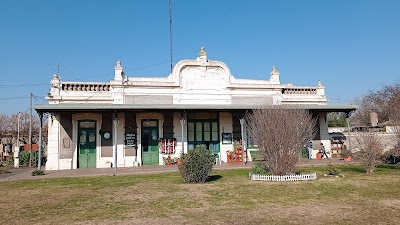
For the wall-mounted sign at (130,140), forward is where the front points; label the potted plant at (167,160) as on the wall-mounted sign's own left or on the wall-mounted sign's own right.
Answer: on the wall-mounted sign's own left

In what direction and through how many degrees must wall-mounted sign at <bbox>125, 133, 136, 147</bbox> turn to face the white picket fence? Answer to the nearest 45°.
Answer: approximately 45° to its left

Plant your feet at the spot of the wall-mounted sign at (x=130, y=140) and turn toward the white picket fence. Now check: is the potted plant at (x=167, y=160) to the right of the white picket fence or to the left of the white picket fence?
left

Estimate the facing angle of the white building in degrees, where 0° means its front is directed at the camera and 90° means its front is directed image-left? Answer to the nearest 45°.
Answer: approximately 0°

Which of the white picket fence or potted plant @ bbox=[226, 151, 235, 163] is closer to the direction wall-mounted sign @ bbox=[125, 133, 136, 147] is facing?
the white picket fence

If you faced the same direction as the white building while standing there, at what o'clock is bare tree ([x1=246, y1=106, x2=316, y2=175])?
The bare tree is roughly at 11 o'clock from the white building.

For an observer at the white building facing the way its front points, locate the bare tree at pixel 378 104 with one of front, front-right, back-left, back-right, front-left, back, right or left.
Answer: back-left

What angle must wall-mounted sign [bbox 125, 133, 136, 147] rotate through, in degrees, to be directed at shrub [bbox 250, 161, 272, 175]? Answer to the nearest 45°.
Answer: approximately 45° to its left

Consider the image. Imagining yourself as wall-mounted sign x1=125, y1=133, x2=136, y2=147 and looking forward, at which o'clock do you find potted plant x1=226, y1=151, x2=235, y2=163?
The potted plant is roughly at 9 o'clock from the wall-mounted sign.

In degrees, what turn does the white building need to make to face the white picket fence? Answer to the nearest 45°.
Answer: approximately 45° to its left

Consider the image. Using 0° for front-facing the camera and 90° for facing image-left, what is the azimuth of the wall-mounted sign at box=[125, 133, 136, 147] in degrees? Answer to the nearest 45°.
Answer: approximately 0°

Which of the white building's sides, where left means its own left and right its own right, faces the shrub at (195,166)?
front
